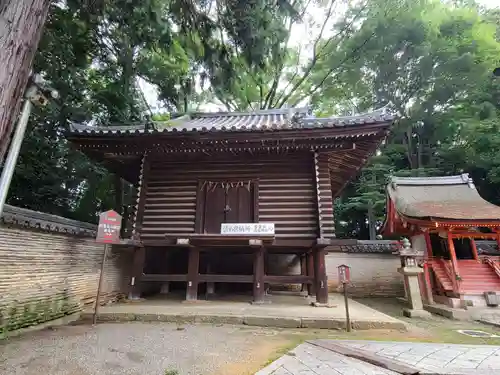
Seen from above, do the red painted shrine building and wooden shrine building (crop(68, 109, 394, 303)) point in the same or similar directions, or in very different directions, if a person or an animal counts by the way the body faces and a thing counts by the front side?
same or similar directions

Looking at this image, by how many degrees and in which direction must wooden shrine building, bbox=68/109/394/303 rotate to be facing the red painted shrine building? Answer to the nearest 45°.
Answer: approximately 90° to its left

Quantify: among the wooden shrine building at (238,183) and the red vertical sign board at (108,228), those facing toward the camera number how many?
2

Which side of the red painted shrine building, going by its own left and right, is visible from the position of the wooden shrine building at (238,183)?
right

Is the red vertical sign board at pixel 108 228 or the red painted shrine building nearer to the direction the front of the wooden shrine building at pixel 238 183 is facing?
the red vertical sign board

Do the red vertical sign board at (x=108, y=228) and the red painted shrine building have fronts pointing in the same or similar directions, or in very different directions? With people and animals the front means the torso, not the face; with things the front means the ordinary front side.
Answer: same or similar directions

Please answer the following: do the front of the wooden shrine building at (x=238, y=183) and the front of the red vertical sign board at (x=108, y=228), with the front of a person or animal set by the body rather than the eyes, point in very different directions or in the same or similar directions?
same or similar directions

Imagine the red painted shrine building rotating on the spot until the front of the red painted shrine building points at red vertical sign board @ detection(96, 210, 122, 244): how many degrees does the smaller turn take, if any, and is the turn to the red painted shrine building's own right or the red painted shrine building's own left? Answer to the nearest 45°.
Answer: approximately 90° to the red painted shrine building's own right

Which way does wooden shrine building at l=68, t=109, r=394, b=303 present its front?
toward the camera

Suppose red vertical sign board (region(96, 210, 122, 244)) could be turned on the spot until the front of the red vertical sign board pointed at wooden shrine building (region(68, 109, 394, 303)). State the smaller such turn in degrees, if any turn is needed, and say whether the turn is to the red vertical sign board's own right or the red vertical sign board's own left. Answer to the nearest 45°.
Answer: approximately 90° to the red vertical sign board's own left

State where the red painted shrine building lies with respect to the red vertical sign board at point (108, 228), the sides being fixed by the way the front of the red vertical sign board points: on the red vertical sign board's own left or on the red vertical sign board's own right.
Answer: on the red vertical sign board's own left
